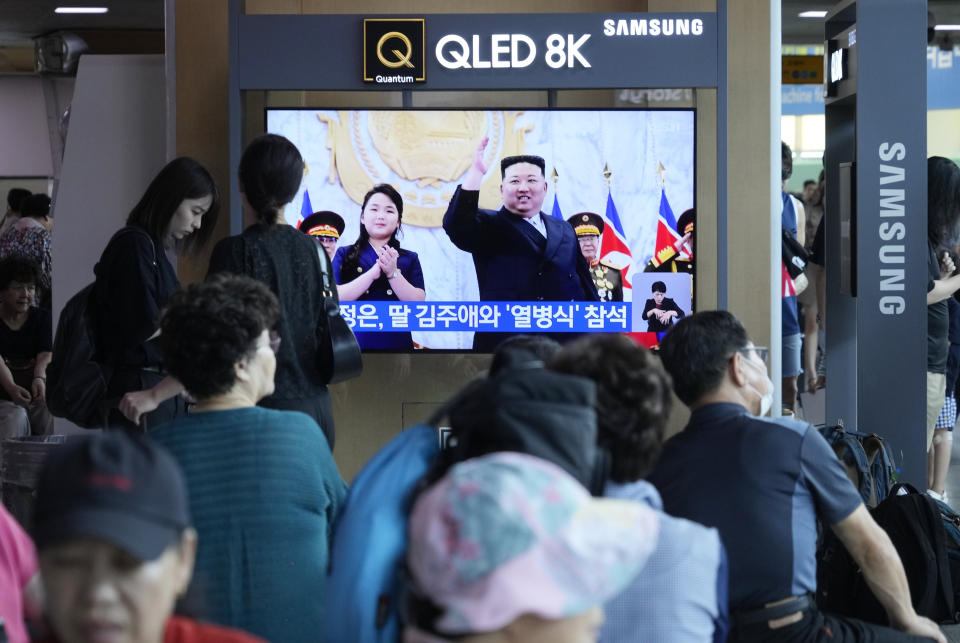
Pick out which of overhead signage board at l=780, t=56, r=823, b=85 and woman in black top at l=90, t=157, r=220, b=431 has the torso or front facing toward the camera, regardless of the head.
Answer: the overhead signage board

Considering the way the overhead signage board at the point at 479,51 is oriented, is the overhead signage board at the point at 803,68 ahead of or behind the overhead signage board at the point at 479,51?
behind

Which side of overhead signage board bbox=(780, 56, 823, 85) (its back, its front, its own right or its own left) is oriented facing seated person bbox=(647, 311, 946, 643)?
front

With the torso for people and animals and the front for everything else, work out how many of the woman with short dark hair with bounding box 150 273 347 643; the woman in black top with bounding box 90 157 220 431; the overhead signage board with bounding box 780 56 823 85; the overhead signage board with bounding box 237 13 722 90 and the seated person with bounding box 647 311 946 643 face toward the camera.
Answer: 2

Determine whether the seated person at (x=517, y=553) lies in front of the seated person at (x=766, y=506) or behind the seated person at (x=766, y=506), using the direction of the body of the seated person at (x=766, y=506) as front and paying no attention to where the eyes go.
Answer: behind

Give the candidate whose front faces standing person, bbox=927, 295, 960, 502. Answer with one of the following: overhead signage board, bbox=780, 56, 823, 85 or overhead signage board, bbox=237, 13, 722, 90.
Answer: overhead signage board, bbox=780, 56, 823, 85

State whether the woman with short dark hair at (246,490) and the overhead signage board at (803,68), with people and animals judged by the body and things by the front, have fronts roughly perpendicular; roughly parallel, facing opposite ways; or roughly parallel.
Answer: roughly parallel, facing opposite ways

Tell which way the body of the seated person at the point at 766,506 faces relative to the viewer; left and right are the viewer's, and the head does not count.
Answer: facing away from the viewer and to the right of the viewer

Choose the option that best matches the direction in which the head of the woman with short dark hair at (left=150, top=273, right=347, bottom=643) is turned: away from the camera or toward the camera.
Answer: away from the camera

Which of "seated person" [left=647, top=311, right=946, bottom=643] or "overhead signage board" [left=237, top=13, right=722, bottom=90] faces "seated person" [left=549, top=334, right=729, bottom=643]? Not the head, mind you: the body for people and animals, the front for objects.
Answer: the overhead signage board

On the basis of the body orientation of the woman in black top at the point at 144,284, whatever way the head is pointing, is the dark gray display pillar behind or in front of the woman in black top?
in front

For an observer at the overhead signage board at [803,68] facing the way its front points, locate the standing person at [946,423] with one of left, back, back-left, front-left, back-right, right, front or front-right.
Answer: front

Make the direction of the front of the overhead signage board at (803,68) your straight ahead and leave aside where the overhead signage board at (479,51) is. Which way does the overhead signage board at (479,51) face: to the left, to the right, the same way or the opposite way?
the same way
